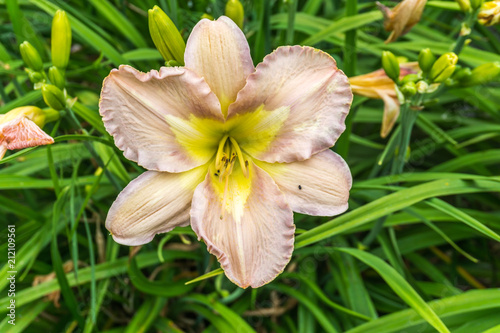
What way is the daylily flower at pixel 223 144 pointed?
toward the camera

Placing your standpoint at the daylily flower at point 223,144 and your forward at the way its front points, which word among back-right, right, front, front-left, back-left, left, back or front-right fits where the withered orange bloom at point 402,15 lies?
back-left

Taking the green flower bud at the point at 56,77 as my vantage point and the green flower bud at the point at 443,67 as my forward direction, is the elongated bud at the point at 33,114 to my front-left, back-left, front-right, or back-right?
back-right
